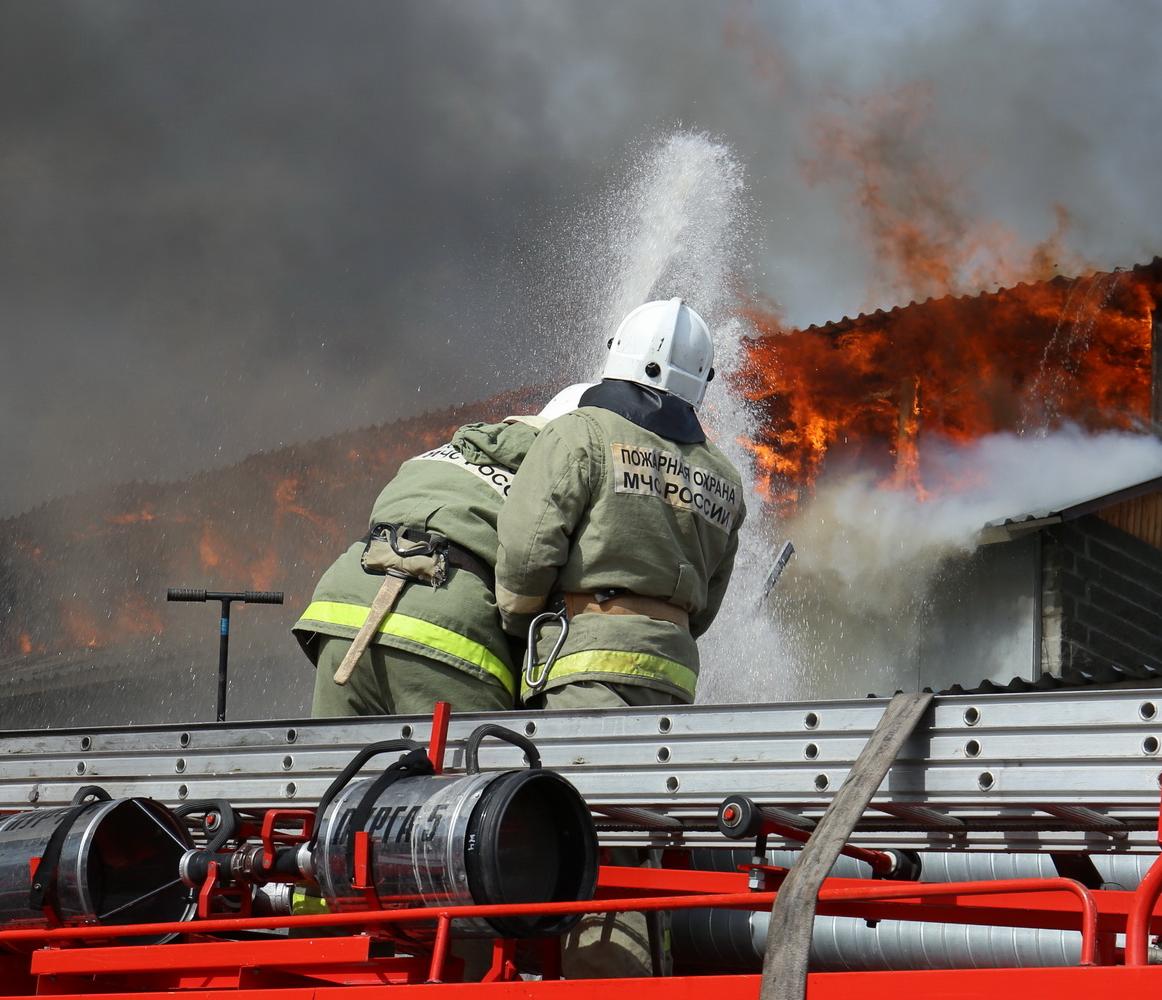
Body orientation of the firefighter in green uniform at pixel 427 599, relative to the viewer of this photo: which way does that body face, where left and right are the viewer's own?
facing away from the viewer and to the right of the viewer

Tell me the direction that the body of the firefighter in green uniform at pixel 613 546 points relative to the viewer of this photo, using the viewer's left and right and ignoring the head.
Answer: facing away from the viewer and to the left of the viewer

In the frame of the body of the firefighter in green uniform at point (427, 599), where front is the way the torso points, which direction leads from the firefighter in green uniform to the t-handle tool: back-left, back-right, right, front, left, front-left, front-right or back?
left

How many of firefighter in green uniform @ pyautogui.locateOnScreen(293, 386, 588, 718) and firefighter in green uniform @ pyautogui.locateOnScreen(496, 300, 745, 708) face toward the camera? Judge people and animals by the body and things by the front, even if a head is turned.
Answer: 0
